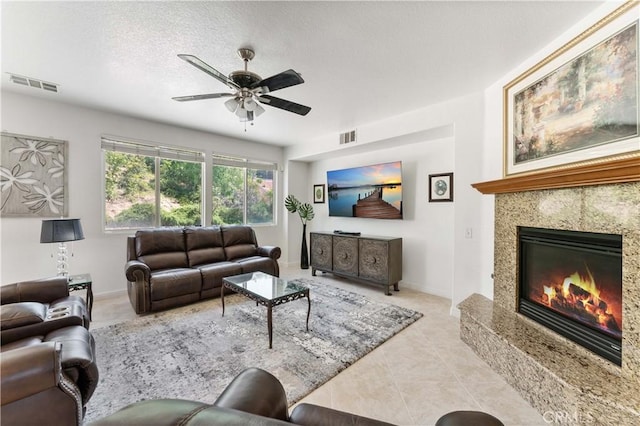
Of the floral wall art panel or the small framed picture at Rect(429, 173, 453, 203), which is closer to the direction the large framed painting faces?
the floral wall art panel

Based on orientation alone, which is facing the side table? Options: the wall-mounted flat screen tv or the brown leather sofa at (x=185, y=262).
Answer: the wall-mounted flat screen tv

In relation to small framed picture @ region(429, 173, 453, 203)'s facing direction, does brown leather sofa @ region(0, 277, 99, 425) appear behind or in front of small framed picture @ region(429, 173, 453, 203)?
in front

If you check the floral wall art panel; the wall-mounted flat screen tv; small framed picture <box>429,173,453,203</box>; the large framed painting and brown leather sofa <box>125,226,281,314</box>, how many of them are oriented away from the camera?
0

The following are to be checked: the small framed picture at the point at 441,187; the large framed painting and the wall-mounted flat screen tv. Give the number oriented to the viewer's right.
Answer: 0

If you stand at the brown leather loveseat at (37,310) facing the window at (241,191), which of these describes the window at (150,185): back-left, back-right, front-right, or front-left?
front-left

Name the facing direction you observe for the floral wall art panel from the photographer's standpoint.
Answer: facing the viewer and to the right of the viewer

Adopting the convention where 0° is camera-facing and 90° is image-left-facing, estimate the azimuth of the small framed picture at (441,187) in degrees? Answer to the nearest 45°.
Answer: approximately 45°

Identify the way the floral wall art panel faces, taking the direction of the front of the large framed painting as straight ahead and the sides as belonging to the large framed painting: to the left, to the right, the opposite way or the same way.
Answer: the opposite way

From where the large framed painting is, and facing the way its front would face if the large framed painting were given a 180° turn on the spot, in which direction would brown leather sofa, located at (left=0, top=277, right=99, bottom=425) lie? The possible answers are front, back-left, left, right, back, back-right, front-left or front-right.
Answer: back

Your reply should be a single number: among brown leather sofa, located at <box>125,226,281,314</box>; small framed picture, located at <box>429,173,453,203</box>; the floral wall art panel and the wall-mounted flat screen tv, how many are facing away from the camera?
0

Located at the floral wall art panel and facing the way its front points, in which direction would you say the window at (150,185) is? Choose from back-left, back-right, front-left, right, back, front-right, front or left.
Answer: front-left

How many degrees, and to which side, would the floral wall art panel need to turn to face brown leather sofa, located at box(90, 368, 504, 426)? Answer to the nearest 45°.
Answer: approximately 45° to its right

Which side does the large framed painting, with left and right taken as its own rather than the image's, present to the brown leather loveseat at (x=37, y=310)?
front

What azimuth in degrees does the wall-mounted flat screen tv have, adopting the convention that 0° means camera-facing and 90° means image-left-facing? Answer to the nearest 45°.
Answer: approximately 45°

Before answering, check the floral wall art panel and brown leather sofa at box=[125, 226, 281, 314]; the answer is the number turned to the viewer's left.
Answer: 0

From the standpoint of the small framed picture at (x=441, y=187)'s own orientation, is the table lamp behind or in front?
in front

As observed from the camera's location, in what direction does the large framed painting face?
facing the viewer and to the left of the viewer
